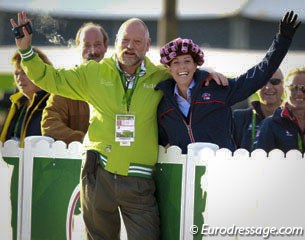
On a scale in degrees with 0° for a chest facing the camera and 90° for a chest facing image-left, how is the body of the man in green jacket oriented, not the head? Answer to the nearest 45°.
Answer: approximately 0°

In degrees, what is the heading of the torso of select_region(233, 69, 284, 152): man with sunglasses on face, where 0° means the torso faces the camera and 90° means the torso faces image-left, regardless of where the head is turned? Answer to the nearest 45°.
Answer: approximately 0°

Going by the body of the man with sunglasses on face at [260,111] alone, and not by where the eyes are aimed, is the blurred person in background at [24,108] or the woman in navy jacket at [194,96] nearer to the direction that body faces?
the woman in navy jacket
